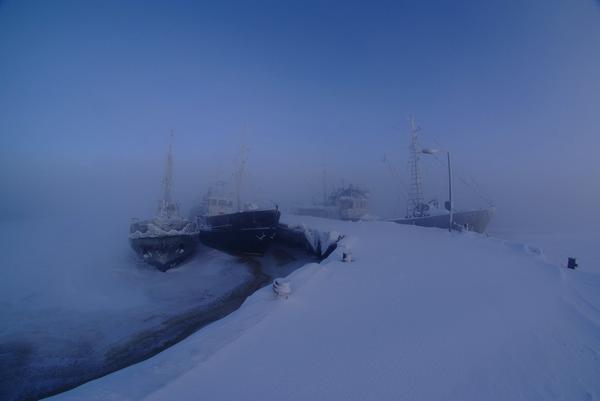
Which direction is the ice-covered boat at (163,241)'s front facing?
toward the camera

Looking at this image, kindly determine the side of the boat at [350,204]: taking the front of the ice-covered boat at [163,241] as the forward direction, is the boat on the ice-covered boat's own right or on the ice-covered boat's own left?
on the ice-covered boat's own left

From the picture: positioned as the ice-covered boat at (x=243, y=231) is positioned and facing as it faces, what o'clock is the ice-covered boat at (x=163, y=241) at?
the ice-covered boat at (x=163, y=241) is roughly at 4 o'clock from the ice-covered boat at (x=243, y=231).

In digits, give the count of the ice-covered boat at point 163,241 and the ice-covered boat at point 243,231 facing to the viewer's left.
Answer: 0

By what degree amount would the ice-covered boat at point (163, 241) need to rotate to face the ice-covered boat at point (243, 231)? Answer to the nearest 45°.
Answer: approximately 90° to its left

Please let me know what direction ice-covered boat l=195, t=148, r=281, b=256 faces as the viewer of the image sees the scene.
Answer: facing the viewer and to the right of the viewer
